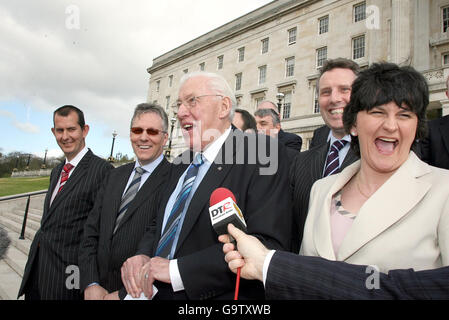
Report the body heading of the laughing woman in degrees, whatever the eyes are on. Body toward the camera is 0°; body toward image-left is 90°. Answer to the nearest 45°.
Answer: approximately 45°

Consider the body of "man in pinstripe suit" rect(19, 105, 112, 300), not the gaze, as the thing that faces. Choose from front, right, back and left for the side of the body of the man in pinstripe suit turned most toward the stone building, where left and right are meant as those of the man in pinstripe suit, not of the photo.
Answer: back

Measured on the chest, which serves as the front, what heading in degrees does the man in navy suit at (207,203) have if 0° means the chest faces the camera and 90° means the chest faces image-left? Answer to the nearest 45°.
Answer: approximately 45°

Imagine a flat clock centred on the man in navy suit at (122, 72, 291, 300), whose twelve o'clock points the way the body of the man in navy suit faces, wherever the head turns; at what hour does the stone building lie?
The stone building is roughly at 5 o'clock from the man in navy suit.

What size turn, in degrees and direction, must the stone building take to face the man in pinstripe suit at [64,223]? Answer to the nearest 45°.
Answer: approximately 45° to its left

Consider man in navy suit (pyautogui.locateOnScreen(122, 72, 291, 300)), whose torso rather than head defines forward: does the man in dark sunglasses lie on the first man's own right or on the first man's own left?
on the first man's own right

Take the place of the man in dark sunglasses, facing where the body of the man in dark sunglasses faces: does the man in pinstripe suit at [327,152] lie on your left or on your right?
on your left
